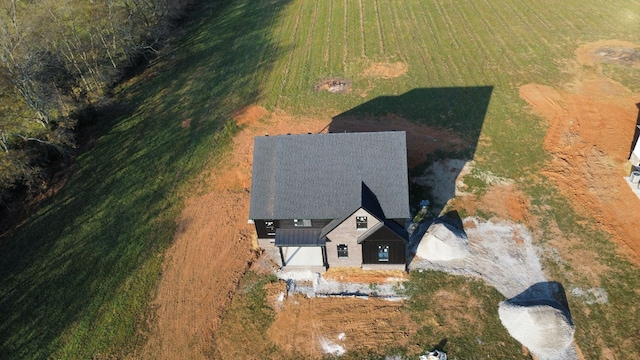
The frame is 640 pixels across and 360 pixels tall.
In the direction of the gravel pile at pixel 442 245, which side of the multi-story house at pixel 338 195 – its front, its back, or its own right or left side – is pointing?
left

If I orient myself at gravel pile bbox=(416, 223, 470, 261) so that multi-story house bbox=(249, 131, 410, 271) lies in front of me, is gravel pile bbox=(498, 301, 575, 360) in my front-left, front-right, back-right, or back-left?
back-left

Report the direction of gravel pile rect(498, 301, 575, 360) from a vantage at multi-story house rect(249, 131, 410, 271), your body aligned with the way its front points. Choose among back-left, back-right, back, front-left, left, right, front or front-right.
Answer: front-left

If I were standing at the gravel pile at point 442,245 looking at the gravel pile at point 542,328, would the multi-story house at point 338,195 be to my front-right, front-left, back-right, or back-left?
back-right

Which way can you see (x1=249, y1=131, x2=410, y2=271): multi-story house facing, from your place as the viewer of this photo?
facing the viewer
